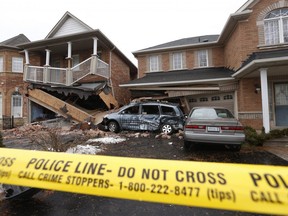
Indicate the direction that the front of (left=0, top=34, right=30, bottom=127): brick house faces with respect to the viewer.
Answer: facing the viewer

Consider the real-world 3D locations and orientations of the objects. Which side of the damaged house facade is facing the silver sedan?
left

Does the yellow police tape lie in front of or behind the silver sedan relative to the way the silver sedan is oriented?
behind

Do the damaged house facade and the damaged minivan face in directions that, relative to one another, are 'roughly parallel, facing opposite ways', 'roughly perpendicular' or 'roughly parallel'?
roughly perpendicular

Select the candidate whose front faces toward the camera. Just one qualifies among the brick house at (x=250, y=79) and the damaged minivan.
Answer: the brick house

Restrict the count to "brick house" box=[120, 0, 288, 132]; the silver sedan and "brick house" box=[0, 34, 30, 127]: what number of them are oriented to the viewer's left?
0

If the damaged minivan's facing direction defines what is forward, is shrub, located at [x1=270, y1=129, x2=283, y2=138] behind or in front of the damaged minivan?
behind

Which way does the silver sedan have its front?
away from the camera

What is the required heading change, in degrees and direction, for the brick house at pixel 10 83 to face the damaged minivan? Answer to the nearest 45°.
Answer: approximately 45° to its left

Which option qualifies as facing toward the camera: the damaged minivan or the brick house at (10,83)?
the brick house

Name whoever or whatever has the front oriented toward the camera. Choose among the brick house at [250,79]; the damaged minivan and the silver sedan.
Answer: the brick house

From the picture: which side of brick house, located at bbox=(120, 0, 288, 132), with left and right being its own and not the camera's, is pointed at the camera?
front

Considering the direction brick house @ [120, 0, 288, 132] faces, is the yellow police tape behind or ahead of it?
ahead

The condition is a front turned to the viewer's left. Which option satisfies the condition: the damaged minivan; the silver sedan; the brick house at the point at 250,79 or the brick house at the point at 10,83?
the damaged minivan

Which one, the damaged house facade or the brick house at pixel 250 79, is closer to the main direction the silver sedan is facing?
the brick house

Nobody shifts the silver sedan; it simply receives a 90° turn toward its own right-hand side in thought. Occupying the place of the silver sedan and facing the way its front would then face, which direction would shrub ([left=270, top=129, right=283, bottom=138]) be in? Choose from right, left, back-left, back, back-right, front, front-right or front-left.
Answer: front-left

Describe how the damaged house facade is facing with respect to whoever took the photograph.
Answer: facing the viewer and to the left of the viewer

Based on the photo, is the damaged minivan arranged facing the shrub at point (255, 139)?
no

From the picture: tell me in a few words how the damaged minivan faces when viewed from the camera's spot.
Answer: facing to the left of the viewer

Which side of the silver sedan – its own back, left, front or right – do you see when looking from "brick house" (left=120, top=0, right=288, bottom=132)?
front

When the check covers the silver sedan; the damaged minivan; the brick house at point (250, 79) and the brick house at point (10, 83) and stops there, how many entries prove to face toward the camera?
2
